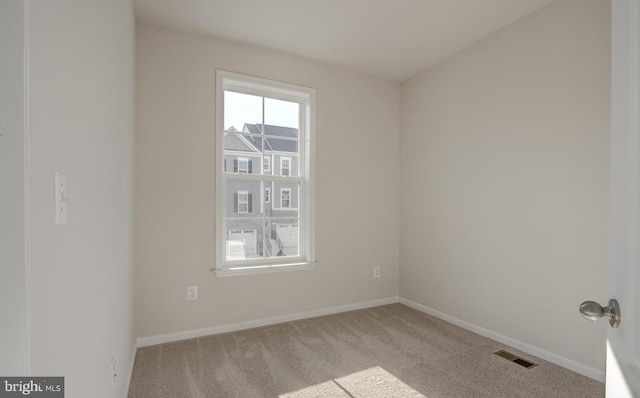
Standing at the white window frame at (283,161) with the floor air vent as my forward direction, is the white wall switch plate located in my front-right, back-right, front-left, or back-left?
front-right

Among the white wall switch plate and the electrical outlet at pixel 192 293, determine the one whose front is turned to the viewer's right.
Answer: the white wall switch plate

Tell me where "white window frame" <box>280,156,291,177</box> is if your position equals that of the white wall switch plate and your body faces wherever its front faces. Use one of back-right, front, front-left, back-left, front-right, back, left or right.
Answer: front-left

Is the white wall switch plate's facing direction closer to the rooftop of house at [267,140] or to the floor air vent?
the floor air vent

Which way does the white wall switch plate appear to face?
to the viewer's right

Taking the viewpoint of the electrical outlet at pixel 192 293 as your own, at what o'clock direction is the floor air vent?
The floor air vent is roughly at 10 o'clock from the electrical outlet.

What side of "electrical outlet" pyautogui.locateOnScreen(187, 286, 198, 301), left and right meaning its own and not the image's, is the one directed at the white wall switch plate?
front

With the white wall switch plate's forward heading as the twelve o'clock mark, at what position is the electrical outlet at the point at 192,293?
The electrical outlet is roughly at 10 o'clock from the white wall switch plate.

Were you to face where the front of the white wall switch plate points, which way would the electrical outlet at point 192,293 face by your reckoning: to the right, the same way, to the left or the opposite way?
to the right

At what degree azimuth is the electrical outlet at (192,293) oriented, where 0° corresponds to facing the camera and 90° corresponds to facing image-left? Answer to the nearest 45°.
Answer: approximately 0°

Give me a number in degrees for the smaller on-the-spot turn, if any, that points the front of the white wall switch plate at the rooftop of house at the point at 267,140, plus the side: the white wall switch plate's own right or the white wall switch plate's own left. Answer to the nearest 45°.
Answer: approximately 45° to the white wall switch plate's own left

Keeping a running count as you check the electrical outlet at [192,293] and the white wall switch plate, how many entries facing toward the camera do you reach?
1

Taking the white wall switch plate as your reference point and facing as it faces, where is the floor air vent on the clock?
The floor air vent is roughly at 12 o'clock from the white wall switch plate.
